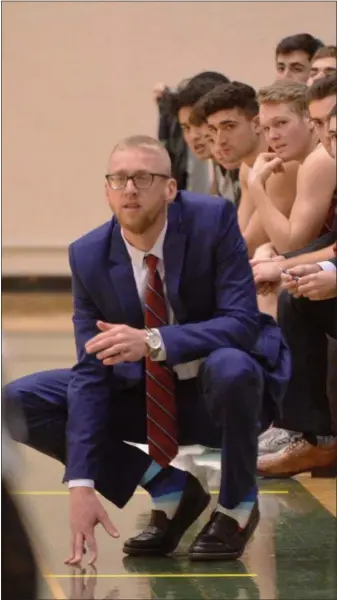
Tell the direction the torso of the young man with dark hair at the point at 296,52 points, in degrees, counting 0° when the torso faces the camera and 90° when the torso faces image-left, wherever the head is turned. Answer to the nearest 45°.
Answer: approximately 45°

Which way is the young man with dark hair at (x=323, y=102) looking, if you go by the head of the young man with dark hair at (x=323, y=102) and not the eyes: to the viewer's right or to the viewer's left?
to the viewer's left

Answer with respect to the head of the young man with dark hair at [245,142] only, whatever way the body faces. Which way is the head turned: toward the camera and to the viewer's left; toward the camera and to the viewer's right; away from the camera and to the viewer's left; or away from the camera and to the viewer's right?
toward the camera and to the viewer's left

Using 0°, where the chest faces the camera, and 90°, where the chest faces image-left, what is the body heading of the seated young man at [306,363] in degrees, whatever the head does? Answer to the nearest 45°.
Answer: approximately 90°

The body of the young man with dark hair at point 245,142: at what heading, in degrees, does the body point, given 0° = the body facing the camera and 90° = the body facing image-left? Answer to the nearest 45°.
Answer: approximately 45°
